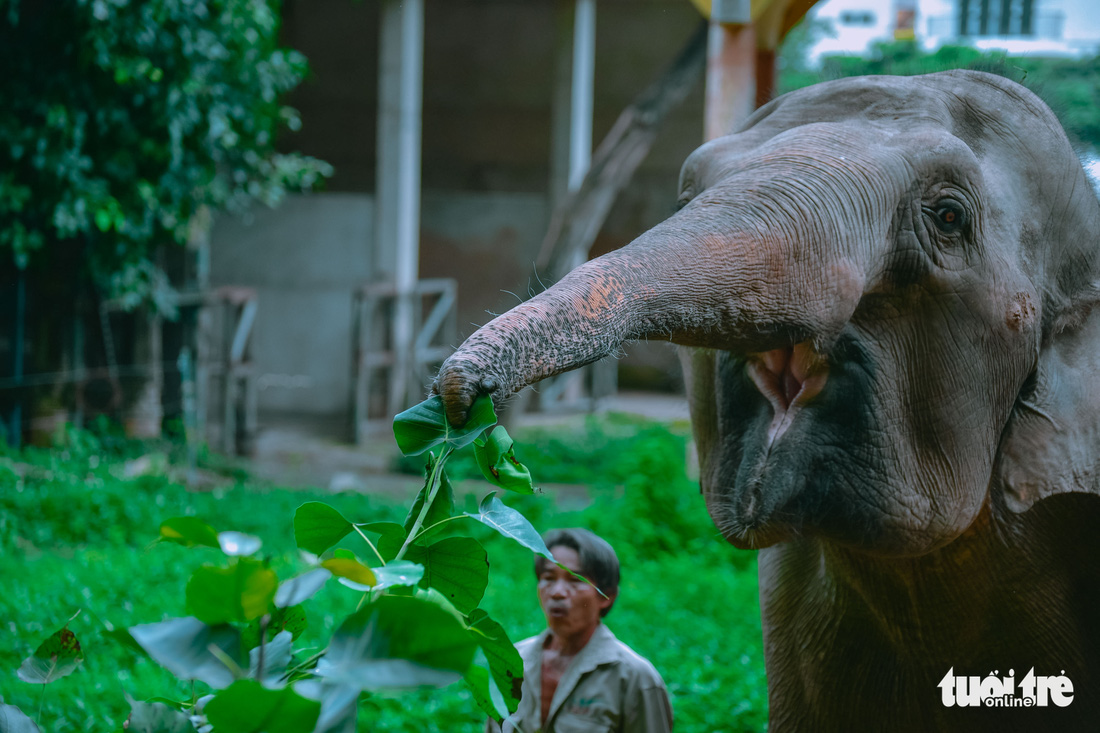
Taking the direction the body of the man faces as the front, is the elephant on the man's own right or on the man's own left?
on the man's own left

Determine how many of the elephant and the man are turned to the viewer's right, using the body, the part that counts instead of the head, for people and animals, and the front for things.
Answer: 0

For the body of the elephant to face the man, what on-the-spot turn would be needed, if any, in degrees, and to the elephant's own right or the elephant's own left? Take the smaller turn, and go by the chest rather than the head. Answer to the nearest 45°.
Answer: approximately 90° to the elephant's own right

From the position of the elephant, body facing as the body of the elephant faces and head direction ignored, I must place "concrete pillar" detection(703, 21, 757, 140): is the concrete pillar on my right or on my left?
on my right

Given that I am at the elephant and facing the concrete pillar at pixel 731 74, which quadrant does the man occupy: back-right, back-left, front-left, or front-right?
front-left

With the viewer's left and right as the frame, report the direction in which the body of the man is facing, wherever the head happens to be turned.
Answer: facing the viewer and to the left of the viewer

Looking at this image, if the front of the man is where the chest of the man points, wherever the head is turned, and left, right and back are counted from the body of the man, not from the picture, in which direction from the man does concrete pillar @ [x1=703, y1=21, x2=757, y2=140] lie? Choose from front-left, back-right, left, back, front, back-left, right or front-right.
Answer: back-right

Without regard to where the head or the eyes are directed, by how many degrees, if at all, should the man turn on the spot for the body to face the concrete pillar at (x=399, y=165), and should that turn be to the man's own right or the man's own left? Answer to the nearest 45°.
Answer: approximately 135° to the man's own right

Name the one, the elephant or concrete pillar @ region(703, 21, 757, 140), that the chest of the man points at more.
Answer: the elephant

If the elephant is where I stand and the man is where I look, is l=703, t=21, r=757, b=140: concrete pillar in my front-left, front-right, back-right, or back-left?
front-right

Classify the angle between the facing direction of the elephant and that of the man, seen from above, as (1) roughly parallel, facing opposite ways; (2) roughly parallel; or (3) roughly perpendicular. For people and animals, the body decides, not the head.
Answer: roughly parallel

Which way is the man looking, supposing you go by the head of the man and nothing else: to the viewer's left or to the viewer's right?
to the viewer's left
